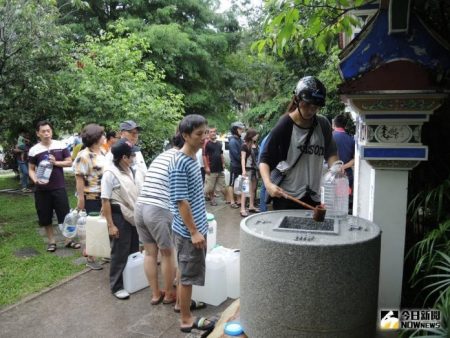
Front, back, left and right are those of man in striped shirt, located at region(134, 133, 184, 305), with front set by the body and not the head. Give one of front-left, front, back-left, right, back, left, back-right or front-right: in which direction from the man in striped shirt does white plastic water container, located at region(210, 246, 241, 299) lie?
front-right

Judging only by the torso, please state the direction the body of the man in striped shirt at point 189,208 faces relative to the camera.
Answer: to the viewer's right

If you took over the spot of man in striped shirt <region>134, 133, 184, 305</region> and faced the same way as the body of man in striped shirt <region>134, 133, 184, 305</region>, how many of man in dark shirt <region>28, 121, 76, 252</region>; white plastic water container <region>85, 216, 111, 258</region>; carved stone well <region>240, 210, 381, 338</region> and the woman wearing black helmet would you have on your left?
2

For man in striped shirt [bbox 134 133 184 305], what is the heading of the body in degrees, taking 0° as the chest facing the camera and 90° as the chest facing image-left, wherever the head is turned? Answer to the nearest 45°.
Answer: approximately 225°

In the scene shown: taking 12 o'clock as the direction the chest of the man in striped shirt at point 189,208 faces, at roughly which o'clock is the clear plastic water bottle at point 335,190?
The clear plastic water bottle is roughly at 12 o'clock from the man in striped shirt.

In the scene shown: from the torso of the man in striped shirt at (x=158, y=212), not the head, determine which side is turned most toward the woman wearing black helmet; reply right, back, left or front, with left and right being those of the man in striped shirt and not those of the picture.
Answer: right

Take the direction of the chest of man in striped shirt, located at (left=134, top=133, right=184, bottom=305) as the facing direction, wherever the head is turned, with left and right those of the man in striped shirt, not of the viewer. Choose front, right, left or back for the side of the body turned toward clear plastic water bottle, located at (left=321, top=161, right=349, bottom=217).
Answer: right
